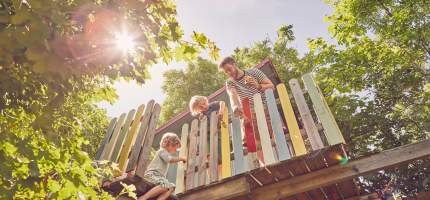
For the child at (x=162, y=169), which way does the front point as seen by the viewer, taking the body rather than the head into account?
to the viewer's right

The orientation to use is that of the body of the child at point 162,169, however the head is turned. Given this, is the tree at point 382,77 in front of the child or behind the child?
in front

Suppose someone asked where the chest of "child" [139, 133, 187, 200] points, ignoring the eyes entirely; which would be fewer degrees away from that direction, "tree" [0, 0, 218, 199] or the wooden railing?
the wooden railing

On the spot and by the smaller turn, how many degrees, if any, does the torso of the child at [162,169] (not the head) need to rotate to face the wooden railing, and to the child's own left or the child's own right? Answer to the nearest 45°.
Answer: approximately 45° to the child's own right

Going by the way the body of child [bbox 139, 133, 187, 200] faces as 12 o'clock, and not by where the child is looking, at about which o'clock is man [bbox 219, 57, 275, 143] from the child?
The man is roughly at 1 o'clock from the child.
